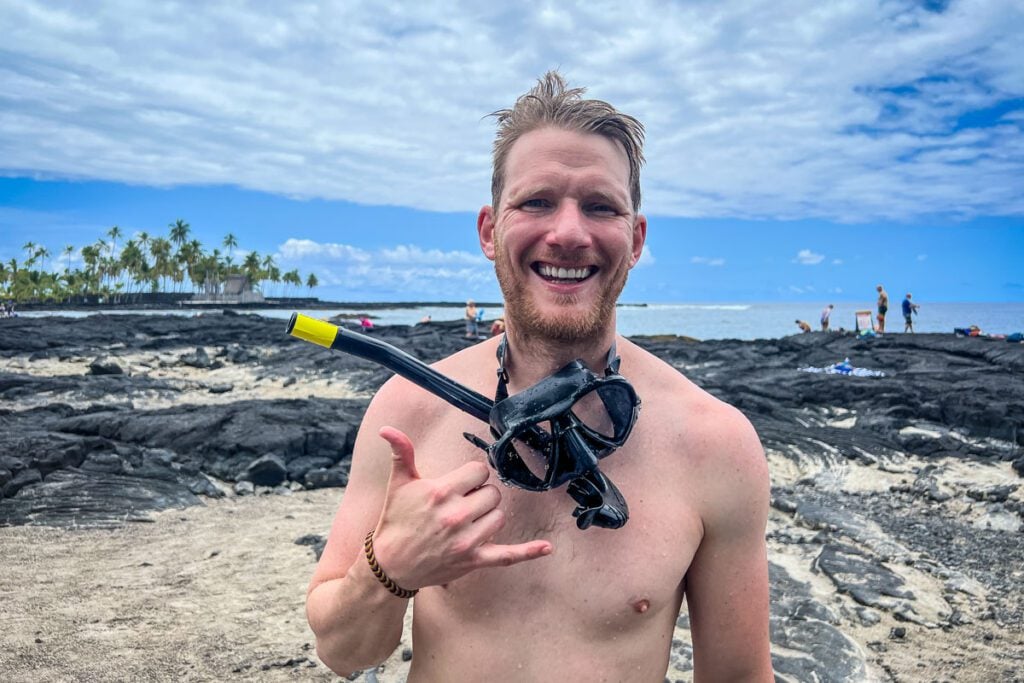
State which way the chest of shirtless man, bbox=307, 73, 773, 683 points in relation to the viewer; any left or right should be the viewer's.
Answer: facing the viewer

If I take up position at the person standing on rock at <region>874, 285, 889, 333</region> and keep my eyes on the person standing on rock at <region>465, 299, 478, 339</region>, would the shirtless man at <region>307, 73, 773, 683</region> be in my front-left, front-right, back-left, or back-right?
front-left

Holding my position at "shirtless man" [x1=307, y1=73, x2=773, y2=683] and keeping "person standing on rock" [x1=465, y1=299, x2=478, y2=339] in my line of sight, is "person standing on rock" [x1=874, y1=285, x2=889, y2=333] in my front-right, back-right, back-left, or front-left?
front-right

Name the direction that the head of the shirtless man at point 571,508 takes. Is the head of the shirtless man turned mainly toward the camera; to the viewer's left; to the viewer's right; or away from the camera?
toward the camera

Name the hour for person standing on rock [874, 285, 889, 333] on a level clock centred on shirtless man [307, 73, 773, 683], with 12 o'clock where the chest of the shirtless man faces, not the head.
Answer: The person standing on rock is roughly at 7 o'clock from the shirtless man.

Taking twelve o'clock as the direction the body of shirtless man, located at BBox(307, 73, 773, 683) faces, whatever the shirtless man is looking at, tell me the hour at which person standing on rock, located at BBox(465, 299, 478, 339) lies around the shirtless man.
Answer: The person standing on rock is roughly at 6 o'clock from the shirtless man.
